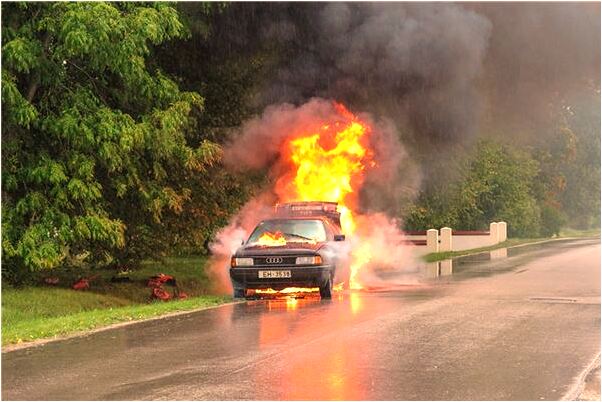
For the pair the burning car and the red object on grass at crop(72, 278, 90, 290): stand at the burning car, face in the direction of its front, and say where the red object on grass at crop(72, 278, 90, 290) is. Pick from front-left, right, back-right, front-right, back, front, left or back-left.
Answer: back-right

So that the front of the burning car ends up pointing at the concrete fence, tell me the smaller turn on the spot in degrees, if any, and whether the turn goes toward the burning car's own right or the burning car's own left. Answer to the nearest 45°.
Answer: approximately 180°

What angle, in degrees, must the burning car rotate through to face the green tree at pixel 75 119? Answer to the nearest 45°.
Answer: approximately 90° to its right

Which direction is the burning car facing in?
toward the camera

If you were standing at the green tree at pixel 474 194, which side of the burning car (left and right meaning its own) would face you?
back

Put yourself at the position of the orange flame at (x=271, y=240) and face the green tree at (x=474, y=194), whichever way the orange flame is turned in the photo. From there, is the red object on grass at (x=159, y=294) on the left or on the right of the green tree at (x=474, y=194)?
left
